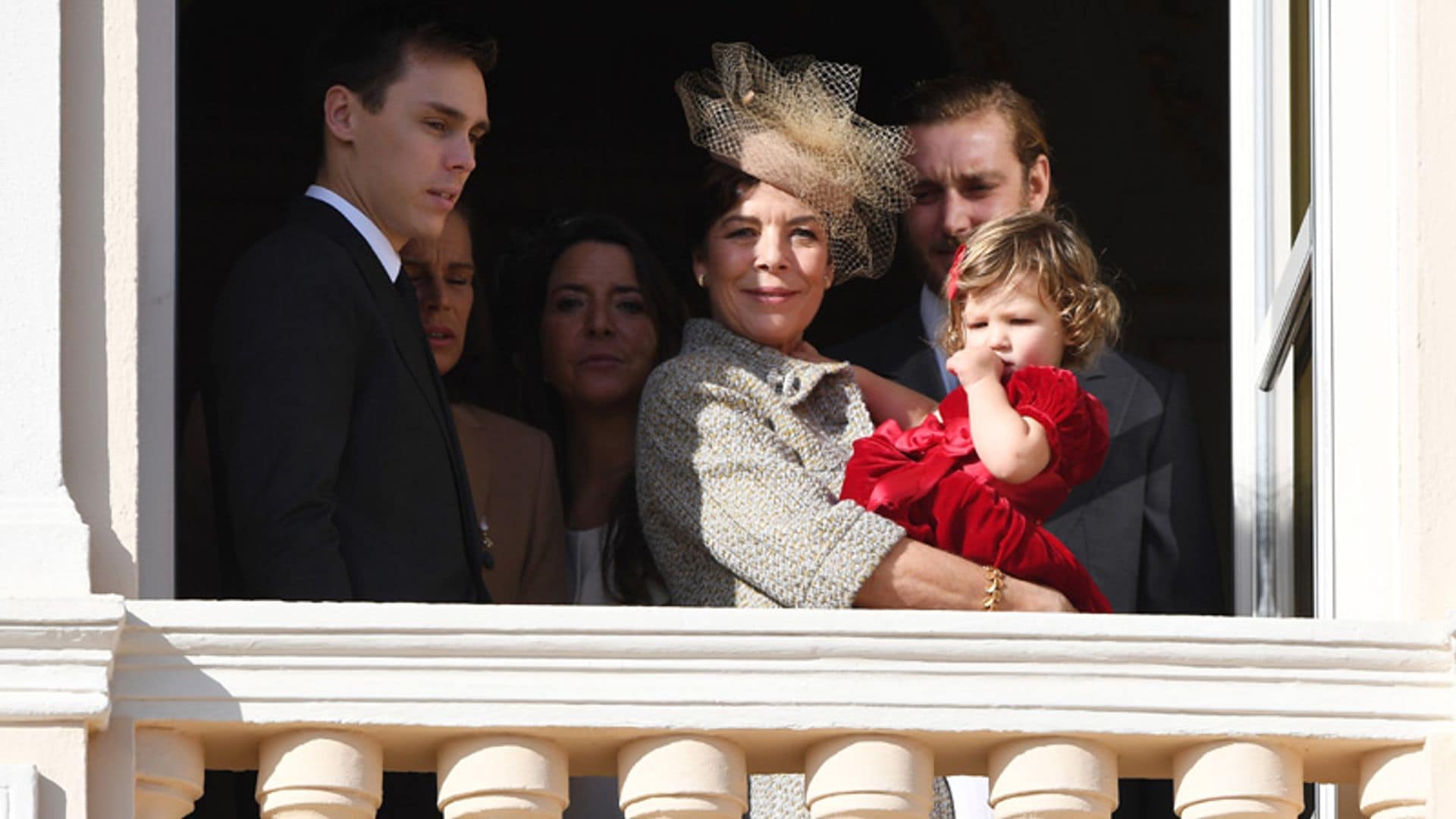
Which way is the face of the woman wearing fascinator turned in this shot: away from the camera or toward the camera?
toward the camera

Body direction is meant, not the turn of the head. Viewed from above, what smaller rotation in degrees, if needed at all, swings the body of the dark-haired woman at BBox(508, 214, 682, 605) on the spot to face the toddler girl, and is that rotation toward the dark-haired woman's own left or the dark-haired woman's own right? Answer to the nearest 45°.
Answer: approximately 45° to the dark-haired woman's own left

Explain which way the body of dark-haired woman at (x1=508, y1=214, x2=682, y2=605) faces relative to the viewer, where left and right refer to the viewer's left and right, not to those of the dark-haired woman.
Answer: facing the viewer

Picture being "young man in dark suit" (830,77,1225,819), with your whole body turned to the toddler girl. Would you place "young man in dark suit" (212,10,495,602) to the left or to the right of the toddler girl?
right

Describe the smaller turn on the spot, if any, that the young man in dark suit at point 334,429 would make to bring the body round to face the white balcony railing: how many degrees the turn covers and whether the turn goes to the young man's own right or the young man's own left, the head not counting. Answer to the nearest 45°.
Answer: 0° — they already face it

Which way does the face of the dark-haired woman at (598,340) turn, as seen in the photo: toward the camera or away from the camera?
toward the camera

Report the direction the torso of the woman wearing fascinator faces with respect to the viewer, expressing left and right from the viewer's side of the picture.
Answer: facing the viewer and to the right of the viewer

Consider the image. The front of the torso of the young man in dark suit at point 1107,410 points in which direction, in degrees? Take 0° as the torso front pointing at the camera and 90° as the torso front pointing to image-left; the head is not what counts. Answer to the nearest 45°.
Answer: approximately 45°

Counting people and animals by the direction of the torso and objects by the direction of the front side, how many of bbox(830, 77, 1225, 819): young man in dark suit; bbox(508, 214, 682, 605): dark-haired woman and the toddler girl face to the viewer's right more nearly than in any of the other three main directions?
0

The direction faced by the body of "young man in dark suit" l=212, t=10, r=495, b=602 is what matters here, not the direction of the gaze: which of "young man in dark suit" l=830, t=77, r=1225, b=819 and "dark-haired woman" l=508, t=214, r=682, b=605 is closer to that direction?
the young man in dark suit

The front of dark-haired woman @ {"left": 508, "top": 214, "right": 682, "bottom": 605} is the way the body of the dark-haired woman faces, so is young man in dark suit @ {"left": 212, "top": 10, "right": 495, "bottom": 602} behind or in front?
in front

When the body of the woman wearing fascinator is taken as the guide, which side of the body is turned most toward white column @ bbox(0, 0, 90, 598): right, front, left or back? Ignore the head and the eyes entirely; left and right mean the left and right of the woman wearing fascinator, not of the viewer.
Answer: right

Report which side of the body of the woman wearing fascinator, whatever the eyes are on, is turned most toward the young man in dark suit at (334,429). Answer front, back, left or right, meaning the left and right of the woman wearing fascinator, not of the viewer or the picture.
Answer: right

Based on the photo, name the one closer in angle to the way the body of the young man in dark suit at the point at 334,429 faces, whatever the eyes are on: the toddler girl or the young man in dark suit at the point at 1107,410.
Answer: the toddler girl

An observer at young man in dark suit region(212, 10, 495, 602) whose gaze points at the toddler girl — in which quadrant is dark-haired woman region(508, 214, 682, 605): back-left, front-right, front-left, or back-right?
front-left

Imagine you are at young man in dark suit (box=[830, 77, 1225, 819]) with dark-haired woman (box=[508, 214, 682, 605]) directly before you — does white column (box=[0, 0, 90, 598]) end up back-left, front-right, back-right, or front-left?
front-left
